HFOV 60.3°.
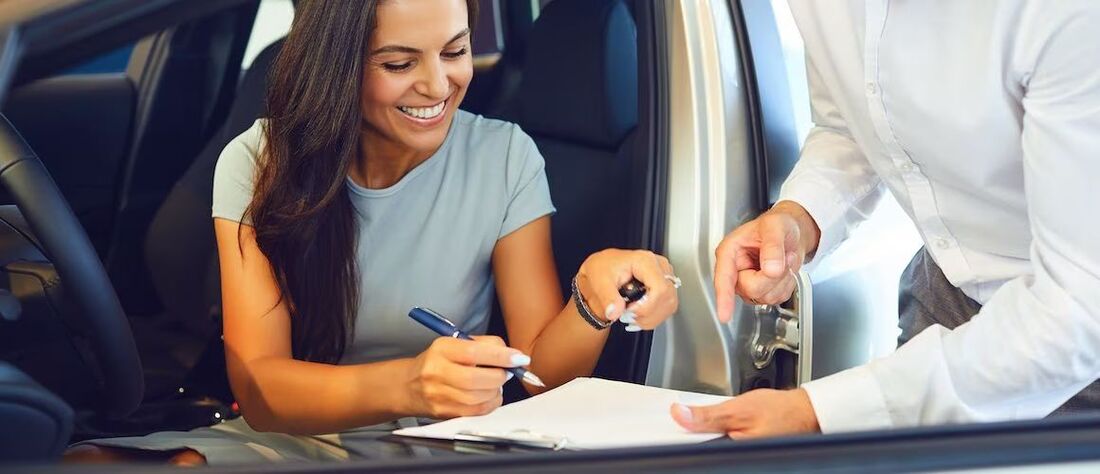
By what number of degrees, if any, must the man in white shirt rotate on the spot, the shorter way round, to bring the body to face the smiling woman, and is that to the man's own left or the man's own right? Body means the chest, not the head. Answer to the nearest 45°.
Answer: approximately 45° to the man's own right

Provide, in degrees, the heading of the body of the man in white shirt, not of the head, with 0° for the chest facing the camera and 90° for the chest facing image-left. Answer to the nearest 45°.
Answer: approximately 45°
